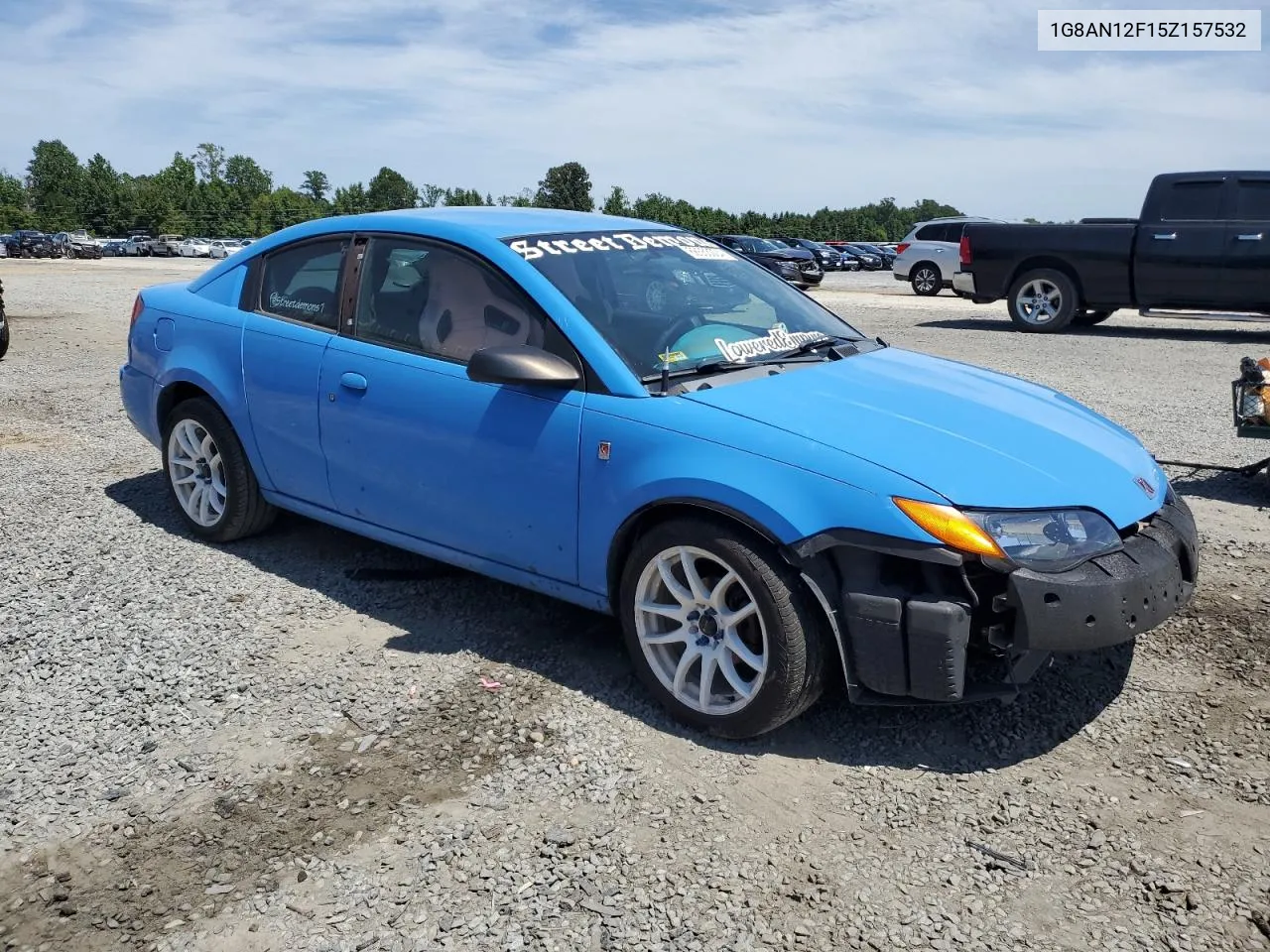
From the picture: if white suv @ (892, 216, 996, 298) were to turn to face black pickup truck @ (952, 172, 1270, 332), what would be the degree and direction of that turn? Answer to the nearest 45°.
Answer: approximately 90° to its right

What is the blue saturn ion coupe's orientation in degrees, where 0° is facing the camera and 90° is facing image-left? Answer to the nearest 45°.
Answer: approximately 315°

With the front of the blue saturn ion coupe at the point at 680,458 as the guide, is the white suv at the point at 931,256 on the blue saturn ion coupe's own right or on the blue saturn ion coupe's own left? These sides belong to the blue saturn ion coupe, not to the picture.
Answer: on the blue saturn ion coupe's own left

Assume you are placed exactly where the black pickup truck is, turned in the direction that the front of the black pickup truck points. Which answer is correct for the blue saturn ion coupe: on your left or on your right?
on your right

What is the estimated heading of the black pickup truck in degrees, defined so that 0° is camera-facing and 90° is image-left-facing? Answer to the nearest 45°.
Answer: approximately 270°

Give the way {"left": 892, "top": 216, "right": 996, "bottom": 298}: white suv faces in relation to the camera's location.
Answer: facing to the right of the viewer
